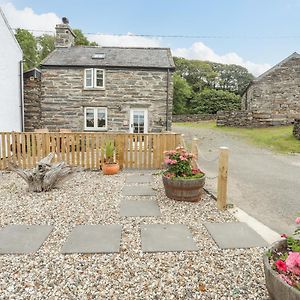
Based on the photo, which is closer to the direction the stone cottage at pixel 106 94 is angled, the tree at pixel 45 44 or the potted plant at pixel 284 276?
the potted plant

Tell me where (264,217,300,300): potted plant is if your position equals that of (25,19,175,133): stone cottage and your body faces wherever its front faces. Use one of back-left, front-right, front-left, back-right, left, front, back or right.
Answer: front

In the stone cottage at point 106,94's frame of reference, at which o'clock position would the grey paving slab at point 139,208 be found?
The grey paving slab is roughly at 12 o'clock from the stone cottage.

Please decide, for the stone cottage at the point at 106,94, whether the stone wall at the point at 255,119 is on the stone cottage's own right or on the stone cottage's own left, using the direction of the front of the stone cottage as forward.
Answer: on the stone cottage's own left

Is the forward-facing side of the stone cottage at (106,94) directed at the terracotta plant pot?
yes

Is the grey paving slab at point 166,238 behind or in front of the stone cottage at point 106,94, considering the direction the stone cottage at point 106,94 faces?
in front

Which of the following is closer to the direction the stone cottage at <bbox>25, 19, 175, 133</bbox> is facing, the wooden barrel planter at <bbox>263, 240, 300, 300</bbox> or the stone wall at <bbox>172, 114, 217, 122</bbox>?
the wooden barrel planter

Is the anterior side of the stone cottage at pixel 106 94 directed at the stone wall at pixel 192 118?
no

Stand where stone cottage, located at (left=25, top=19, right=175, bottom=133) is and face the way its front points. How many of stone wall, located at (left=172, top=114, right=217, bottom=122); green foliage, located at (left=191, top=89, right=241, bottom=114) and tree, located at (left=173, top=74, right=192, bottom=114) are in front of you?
0

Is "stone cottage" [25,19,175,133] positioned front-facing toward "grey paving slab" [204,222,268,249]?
yes

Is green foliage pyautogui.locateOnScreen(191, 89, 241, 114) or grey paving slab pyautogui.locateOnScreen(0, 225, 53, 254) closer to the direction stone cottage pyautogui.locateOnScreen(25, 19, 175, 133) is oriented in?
the grey paving slab

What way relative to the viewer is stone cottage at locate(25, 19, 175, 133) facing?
toward the camera

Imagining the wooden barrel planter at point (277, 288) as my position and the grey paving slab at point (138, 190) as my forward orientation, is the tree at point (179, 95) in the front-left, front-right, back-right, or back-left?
front-right

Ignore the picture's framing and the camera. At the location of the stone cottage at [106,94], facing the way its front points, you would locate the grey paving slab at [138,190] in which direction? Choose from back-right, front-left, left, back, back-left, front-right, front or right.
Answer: front

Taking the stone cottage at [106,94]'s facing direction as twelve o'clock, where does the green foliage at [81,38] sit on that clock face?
The green foliage is roughly at 6 o'clock from the stone cottage.

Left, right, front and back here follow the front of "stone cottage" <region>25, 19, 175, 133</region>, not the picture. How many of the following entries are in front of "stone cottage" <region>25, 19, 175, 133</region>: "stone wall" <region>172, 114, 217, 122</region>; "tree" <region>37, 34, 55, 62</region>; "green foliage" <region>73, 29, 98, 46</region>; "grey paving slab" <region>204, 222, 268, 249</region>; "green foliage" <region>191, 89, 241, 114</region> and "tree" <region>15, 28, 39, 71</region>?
1

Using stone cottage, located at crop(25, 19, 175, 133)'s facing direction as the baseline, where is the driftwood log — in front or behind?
in front
